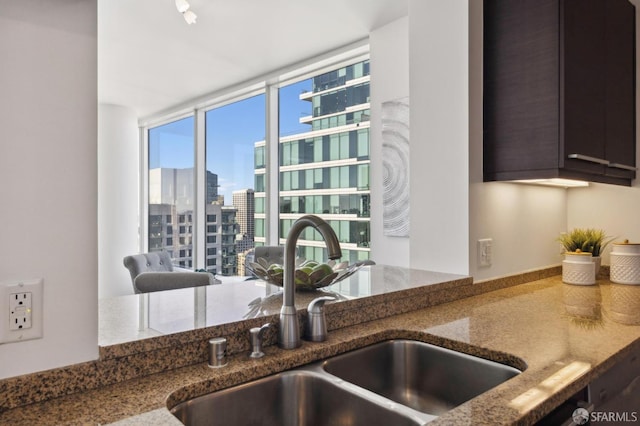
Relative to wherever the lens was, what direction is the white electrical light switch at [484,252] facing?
facing the viewer and to the right of the viewer

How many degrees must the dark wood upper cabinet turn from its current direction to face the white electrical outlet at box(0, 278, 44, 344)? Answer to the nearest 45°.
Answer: approximately 90° to its right

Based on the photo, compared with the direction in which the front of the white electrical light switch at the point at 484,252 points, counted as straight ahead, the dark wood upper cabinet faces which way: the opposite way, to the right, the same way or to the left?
the same way

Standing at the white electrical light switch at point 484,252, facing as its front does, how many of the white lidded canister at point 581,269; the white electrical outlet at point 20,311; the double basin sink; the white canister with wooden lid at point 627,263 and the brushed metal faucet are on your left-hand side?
2

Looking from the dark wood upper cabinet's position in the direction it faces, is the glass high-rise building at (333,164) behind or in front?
behind

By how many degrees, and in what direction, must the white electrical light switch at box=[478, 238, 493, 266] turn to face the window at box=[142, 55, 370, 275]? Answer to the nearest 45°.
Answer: approximately 180°

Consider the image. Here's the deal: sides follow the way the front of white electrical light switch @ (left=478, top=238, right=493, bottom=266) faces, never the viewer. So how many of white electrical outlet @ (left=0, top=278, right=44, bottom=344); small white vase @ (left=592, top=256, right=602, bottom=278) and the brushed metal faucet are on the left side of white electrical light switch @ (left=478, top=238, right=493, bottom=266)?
1

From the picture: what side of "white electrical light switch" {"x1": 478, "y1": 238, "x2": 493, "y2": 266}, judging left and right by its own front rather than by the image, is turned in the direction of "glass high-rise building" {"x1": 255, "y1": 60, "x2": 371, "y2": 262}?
back
